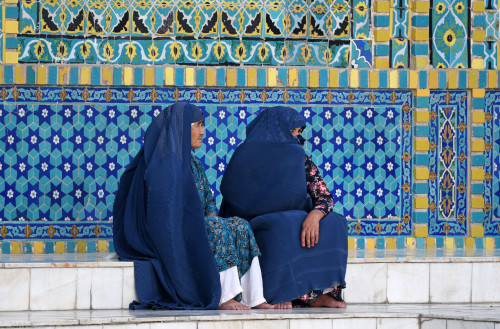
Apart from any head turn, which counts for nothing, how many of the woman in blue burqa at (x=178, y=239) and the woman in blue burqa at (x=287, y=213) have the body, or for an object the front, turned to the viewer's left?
0

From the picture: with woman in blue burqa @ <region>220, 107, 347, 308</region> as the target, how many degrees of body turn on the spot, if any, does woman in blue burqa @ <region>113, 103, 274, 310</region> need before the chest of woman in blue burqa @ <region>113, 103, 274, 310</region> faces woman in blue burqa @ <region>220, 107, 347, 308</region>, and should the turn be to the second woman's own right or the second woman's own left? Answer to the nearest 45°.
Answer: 0° — they already face them

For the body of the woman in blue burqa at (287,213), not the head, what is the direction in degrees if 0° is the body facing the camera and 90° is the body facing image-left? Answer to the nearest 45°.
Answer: approximately 315°

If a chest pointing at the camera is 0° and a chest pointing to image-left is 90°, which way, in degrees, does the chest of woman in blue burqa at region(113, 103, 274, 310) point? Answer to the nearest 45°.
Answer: approximately 270°
